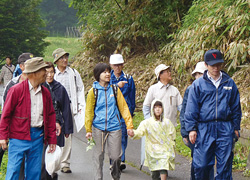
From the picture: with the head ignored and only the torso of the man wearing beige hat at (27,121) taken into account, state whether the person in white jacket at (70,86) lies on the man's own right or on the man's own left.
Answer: on the man's own left

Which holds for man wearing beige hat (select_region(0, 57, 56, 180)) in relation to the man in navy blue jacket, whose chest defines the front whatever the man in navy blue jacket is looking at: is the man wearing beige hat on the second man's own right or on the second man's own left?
on the second man's own right

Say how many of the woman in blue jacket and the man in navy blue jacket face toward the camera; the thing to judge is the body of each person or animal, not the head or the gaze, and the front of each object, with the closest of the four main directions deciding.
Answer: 2

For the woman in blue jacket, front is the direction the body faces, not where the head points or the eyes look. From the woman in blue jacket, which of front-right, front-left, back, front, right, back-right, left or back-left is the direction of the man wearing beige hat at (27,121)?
front-right

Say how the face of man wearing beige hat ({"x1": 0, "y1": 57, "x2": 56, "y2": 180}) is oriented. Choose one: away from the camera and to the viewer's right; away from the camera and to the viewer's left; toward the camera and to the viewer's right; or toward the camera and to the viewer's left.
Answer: toward the camera and to the viewer's right

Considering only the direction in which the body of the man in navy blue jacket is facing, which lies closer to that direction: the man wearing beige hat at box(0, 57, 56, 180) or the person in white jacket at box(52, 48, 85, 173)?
the man wearing beige hat

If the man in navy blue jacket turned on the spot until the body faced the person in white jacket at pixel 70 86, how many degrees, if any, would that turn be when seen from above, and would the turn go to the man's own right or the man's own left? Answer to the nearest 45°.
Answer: approximately 135° to the man's own right

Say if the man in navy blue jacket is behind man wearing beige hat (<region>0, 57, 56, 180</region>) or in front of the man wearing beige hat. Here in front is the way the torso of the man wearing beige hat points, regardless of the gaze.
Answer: in front

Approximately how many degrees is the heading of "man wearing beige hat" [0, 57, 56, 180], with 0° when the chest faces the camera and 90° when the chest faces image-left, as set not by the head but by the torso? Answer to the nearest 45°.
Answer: approximately 315°

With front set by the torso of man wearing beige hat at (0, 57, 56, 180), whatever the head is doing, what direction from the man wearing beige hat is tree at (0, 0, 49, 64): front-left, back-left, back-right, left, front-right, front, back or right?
back-left

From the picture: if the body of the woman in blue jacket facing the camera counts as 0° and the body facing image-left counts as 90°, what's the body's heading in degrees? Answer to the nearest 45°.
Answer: approximately 0°
